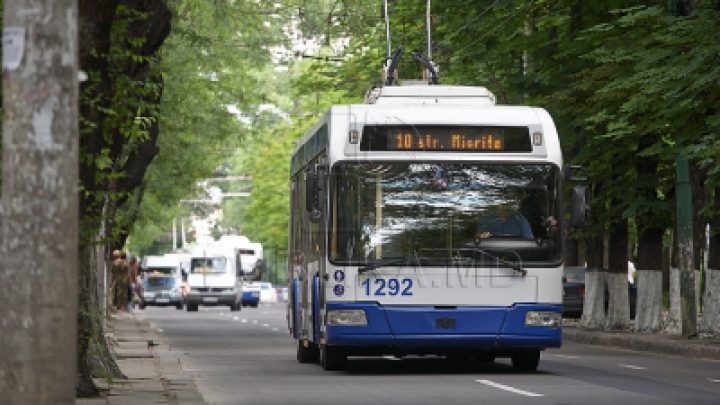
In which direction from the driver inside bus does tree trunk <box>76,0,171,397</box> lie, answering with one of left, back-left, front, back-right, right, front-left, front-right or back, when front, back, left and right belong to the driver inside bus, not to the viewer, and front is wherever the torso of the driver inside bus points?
front-right

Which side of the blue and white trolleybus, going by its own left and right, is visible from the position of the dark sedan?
back

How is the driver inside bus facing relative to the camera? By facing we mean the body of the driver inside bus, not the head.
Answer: toward the camera

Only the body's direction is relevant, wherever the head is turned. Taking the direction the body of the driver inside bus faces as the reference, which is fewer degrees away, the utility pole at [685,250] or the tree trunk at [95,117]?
the tree trunk

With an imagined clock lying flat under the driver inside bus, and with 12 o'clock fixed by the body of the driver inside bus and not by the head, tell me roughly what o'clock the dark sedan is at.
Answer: The dark sedan is roughly at 6 o'clock from the driver inside bus.

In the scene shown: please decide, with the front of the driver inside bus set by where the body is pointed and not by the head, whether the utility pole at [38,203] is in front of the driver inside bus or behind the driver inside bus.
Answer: in front

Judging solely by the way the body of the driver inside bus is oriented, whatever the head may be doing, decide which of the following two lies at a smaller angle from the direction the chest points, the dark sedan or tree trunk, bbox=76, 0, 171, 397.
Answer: the tree trunk

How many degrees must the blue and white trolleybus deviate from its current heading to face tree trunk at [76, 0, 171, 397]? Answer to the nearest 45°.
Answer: approximately 45° to its right

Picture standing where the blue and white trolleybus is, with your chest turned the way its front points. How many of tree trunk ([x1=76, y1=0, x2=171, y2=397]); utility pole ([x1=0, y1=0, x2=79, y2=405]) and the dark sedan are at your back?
1

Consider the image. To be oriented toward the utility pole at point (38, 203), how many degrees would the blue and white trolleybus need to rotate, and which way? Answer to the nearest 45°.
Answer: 0° — it already faces it
